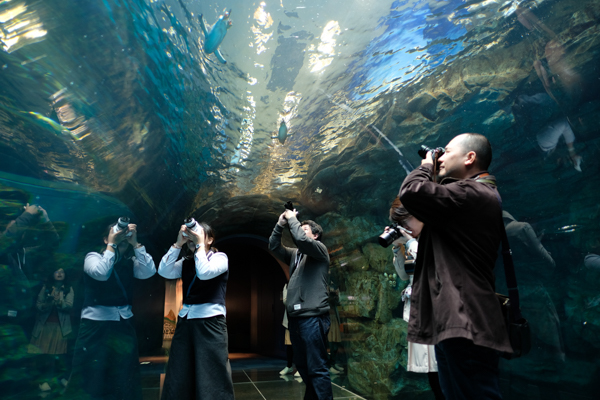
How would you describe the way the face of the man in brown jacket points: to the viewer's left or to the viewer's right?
to the viewer's left

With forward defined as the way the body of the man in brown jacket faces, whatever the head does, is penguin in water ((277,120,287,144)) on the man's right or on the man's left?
on the man's right

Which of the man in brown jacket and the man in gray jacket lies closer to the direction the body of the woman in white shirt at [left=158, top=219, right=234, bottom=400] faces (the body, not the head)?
the man in brown jacket

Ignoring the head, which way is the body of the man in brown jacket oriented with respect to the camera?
to the viewer's left

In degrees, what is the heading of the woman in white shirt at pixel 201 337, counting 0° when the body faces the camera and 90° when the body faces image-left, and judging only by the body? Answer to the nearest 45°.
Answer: approximately 45°

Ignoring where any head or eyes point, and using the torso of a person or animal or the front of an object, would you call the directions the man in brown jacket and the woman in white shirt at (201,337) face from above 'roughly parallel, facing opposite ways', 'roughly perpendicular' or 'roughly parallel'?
roughly perpendicular
